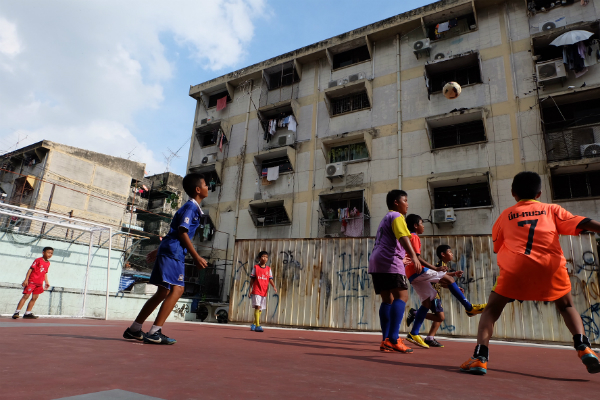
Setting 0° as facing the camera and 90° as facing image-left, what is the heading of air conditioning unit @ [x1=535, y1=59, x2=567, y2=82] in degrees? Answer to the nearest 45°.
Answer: approximately 0°

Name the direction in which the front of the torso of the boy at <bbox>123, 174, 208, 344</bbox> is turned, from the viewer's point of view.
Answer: to the viewer's right

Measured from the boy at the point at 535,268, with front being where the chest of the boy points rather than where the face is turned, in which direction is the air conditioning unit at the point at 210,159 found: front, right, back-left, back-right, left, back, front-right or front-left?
front-left

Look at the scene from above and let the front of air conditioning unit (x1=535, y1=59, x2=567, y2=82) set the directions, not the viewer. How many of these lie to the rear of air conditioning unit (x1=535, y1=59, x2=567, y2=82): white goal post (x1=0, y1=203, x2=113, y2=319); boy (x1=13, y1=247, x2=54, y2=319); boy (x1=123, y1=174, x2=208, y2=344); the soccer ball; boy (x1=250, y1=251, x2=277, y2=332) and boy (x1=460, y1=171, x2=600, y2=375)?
0

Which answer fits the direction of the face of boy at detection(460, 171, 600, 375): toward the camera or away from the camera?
away from the camera

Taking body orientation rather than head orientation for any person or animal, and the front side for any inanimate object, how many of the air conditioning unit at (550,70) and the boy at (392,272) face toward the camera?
1

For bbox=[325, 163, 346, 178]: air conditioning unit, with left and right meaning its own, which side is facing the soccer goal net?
front

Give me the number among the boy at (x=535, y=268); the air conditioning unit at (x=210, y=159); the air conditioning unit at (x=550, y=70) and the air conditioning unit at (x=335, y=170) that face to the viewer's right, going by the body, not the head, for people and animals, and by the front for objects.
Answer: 0

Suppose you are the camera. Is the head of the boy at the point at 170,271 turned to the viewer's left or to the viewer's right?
to the viewer's right

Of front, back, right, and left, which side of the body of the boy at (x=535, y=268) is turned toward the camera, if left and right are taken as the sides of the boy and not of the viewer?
back

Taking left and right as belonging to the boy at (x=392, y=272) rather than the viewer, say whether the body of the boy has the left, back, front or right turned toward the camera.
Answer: right

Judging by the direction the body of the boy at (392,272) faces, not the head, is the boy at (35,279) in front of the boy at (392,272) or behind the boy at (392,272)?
behind

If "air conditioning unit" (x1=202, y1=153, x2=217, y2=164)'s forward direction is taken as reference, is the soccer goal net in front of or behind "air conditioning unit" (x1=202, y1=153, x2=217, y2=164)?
in front

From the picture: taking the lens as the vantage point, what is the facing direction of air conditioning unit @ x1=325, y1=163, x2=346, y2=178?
facing the viewer and to the left of the viewer

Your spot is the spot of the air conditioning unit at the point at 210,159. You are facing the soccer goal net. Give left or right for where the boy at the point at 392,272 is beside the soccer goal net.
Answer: left

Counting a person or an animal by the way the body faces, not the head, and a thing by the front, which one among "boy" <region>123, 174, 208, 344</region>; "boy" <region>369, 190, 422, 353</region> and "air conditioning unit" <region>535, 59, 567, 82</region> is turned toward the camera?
the air conditioning unit
